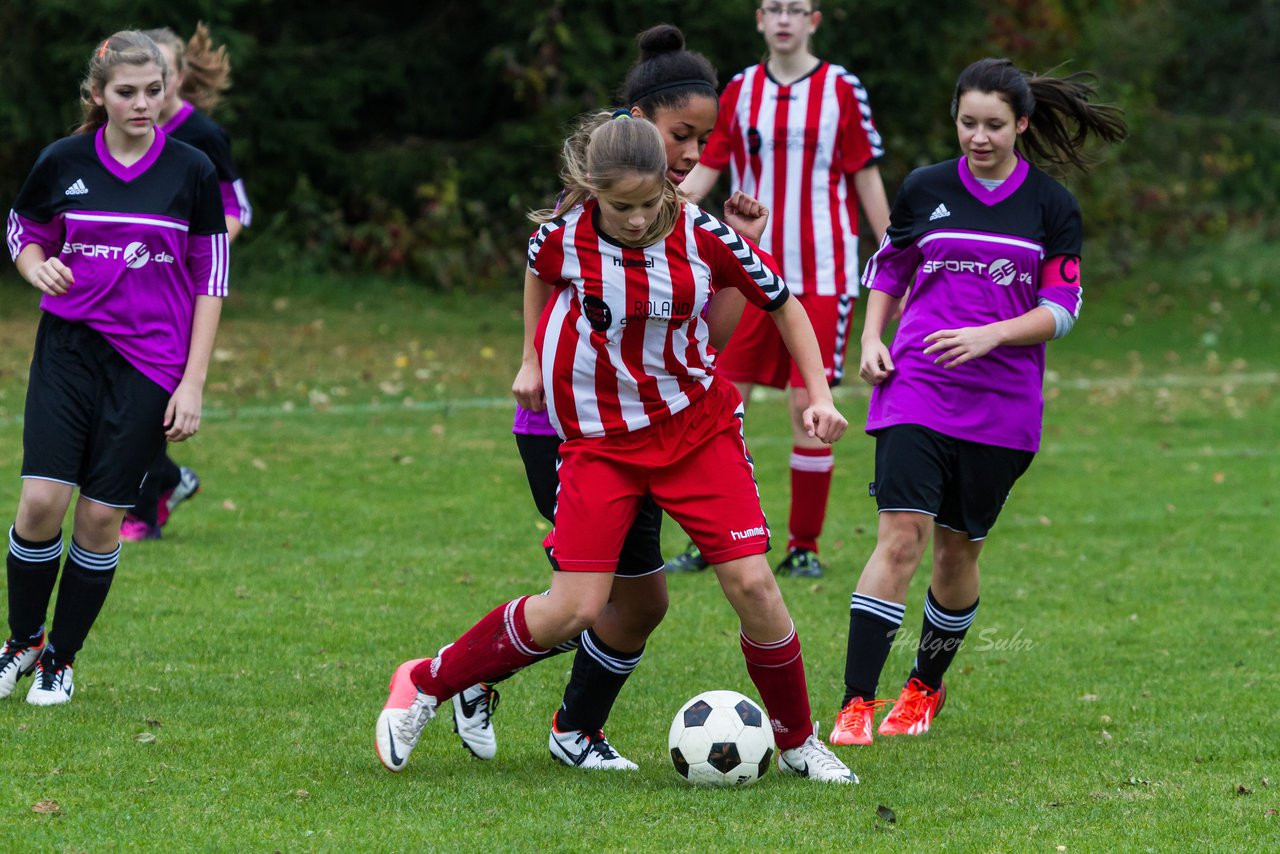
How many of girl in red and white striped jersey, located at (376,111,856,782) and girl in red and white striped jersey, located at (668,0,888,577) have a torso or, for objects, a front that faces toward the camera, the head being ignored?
2

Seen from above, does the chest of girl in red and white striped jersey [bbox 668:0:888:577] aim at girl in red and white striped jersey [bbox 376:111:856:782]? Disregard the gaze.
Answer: yes

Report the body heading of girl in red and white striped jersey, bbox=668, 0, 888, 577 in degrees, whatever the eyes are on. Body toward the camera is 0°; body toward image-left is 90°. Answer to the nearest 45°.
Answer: approximately 0°

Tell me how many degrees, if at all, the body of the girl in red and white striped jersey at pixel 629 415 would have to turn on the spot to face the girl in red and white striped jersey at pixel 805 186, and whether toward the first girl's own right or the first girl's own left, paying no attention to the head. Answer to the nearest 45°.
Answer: approximately 180°

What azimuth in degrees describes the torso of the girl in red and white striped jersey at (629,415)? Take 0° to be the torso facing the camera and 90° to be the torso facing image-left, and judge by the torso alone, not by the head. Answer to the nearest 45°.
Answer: approximately 0°

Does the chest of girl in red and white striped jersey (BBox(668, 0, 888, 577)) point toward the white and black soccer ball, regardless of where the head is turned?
yes
